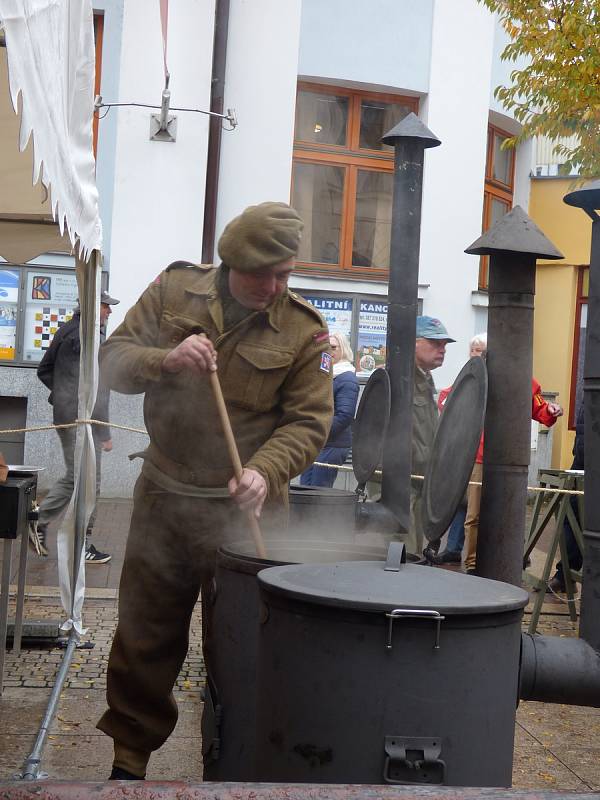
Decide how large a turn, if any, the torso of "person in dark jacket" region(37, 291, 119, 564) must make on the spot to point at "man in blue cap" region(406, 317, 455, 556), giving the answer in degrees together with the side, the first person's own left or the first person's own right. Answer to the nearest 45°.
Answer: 0° — they already face them

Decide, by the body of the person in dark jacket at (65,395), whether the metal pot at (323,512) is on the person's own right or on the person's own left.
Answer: on the person's own right

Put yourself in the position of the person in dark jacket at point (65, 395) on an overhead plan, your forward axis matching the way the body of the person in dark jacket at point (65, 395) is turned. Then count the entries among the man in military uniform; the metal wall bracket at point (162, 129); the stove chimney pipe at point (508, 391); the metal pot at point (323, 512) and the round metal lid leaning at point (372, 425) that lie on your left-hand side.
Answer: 1

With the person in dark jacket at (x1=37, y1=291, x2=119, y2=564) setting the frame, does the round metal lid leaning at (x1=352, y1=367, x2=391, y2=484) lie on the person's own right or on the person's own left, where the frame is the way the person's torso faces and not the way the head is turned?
on the person's own right

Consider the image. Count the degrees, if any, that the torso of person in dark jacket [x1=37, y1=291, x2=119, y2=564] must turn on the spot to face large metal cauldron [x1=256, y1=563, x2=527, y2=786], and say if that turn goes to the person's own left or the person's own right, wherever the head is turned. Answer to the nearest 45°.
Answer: approximately 90° to the person's own right

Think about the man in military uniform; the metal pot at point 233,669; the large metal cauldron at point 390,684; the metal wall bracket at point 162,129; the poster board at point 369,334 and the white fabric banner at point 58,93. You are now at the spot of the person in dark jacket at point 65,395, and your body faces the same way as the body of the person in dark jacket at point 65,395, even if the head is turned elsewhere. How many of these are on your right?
4

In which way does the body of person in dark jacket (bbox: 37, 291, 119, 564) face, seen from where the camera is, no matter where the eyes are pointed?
to the viewer's right

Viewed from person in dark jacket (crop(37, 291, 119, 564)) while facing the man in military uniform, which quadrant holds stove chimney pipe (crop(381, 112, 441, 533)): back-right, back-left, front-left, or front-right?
front-left
